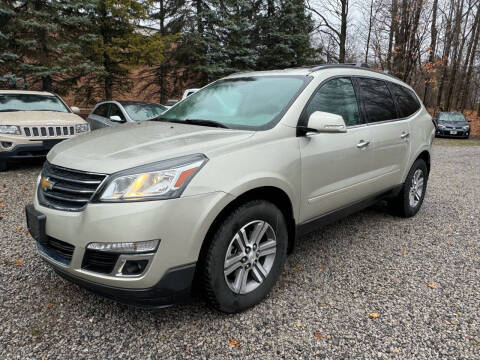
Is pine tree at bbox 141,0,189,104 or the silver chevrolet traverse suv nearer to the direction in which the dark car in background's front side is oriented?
the silver chevrolet traverse suv

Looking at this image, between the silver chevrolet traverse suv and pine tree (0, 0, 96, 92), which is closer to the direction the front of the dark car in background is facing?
the silver chevrolet traverse suv

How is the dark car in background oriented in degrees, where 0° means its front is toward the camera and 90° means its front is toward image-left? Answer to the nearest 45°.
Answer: approximately 0°

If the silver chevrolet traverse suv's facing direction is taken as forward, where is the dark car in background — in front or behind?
behind

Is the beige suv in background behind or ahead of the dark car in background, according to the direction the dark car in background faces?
ahead

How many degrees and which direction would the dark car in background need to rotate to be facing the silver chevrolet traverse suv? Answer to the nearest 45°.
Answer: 0° — it already faces it

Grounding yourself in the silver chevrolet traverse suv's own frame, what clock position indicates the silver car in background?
The silver car in background is roughly at 4 o'clock from the silver chevrolet traverse suv.

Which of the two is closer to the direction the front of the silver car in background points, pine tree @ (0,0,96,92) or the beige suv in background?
the beige suv in background

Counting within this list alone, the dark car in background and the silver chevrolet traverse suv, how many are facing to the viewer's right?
0

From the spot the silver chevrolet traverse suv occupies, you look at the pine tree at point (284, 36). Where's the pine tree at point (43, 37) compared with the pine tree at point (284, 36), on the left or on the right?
left
